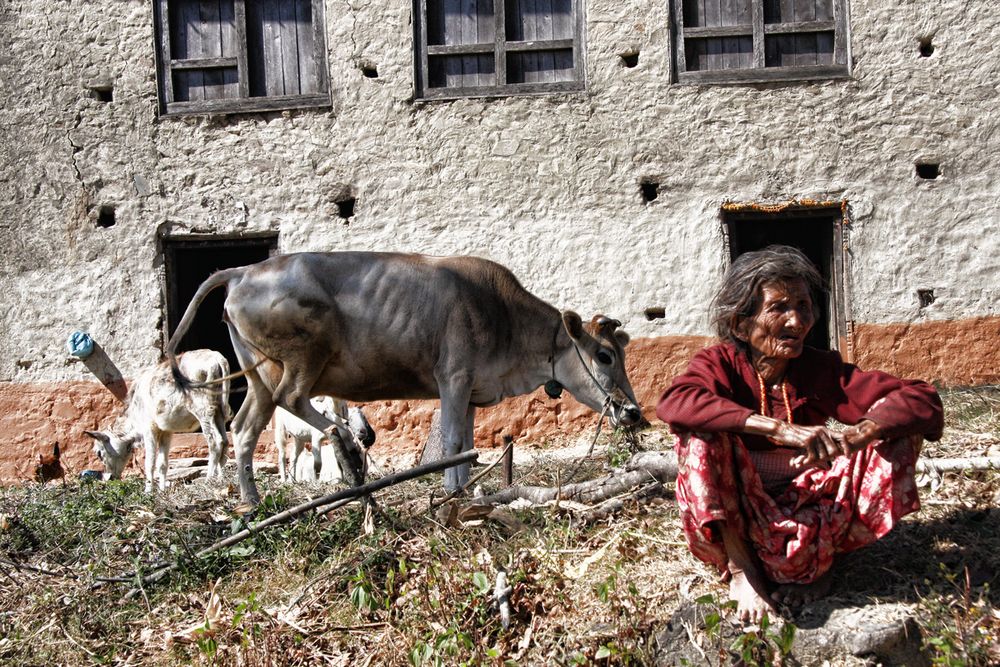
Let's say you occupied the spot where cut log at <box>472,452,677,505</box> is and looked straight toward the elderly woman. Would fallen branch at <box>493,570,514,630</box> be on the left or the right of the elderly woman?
right

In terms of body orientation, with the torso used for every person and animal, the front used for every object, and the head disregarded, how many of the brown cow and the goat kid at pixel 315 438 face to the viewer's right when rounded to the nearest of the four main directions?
2

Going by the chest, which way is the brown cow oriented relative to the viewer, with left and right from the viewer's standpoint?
facing to the right of the viewer

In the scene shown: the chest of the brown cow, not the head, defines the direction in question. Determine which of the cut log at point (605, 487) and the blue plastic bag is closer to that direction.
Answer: the cut log

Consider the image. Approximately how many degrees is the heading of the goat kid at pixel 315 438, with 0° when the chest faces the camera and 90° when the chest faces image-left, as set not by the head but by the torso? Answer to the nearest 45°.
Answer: approximately 270°

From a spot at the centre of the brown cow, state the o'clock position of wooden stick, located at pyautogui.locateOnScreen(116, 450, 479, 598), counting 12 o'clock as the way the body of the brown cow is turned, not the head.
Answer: The wooden stick is roughly at 3 o'clock from the brown cow.

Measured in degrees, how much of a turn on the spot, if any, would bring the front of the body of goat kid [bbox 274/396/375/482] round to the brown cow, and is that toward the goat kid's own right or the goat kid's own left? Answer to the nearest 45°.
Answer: approximately 90° to the goat kid's own right
